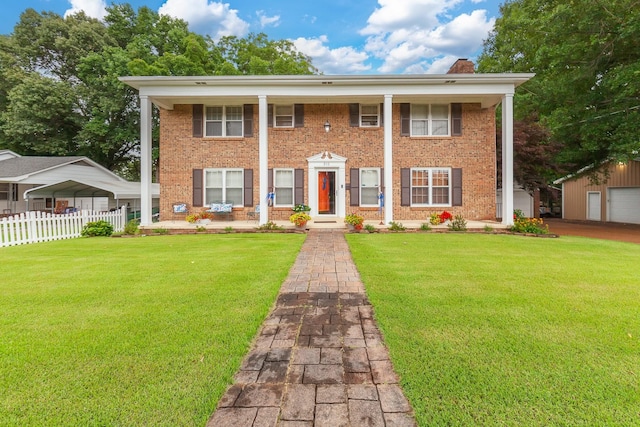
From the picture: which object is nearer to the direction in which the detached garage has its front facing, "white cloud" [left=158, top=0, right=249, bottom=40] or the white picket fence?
the white picket fence

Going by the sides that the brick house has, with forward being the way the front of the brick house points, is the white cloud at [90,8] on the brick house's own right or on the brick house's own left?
on the brick house's own right

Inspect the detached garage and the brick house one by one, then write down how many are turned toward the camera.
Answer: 2

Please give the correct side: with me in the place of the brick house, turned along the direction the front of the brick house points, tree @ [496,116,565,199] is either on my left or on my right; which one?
on my left

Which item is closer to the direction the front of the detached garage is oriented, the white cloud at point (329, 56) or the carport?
the carport

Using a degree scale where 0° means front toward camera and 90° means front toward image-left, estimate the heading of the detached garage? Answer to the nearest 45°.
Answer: approximately 0°

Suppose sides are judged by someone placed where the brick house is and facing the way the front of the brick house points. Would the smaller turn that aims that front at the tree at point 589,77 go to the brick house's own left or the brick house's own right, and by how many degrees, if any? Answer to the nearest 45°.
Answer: approximately 90° to the brick house's own left
